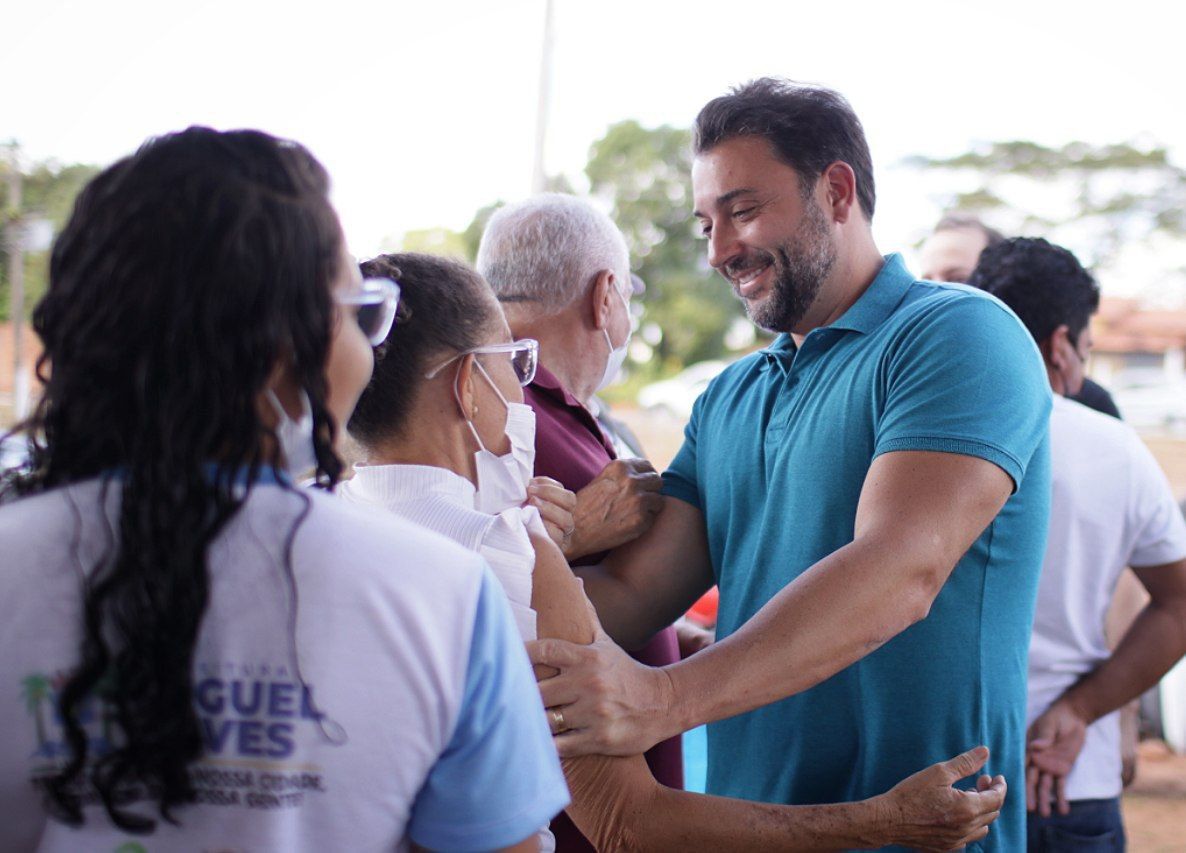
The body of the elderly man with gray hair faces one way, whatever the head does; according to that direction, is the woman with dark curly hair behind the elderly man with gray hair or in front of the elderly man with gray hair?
behind

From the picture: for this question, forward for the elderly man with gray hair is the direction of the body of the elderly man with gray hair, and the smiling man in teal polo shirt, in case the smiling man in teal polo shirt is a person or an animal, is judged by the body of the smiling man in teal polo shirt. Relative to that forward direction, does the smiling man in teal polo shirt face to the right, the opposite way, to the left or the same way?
the opposite way

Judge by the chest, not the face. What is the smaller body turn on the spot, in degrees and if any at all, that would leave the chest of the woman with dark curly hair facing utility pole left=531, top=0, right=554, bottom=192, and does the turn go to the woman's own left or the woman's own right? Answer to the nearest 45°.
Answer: approximately 45° to the woman's own left

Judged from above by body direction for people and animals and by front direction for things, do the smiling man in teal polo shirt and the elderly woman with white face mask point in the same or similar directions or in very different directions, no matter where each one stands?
very different directions

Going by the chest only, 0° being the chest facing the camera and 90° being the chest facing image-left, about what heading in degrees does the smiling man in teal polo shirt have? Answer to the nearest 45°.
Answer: approximately 45°

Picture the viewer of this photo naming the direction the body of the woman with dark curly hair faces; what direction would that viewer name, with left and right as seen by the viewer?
facing away from the viewer and to the right of the viewer
